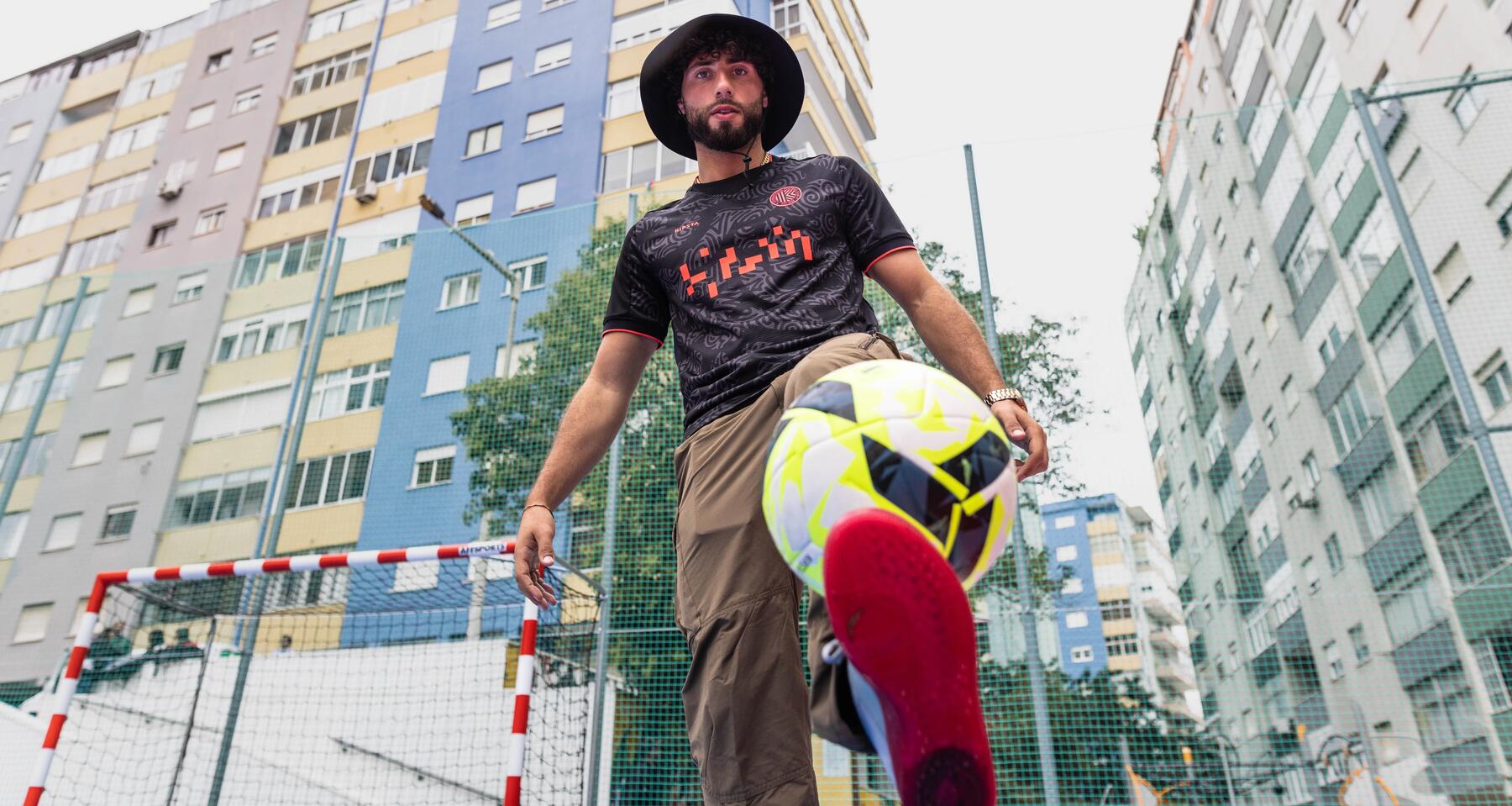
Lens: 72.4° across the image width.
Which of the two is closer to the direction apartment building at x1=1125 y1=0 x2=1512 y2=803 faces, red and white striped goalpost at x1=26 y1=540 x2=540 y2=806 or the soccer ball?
the red and white striped goalpost

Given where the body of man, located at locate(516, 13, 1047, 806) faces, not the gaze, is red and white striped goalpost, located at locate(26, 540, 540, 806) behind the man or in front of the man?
behind

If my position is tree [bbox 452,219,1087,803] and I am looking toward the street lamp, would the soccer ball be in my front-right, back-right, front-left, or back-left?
back-left

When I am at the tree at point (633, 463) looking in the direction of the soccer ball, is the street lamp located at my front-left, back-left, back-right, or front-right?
back-right

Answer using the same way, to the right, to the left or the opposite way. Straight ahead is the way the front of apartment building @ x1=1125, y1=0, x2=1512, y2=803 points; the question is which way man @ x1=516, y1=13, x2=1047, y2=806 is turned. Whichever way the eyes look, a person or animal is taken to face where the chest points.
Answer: to the left

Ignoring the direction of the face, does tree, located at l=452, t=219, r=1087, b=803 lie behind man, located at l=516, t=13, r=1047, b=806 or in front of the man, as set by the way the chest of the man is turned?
behind

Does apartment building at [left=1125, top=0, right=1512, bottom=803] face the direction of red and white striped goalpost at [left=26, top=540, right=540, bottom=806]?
yes

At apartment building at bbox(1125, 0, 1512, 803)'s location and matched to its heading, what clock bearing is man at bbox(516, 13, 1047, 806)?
The man is roughly at 11 o'clock from the apartment building.
